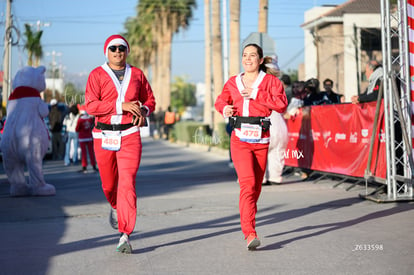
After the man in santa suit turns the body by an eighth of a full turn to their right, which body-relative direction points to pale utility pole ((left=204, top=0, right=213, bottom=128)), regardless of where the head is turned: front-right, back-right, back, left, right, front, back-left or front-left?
back-right

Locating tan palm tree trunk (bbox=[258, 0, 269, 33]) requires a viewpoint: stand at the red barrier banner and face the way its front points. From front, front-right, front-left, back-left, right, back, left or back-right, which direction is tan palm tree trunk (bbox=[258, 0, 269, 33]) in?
back-right

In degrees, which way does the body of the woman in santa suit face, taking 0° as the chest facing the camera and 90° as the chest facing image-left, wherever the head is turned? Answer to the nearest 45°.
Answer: approximately 0°

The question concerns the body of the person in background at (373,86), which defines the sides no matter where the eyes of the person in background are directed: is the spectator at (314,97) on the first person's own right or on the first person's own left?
on the first person's own right

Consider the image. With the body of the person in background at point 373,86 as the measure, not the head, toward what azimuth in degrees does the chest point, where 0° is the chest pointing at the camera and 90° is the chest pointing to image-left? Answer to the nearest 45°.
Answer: approximately 90°

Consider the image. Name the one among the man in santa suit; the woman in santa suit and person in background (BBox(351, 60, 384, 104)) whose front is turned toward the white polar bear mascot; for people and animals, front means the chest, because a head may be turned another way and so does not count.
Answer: the person in background

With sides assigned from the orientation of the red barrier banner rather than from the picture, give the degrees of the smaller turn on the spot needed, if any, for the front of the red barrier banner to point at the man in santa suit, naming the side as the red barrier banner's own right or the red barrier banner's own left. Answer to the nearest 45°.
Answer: approximately 45° to the red barrier banner's own left

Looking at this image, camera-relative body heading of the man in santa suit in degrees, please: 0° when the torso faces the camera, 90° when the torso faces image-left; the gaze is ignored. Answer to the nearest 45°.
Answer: approximately 0°

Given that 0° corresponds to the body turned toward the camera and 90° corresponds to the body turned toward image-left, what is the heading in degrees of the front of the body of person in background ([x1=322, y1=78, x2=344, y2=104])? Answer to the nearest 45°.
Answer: approximately 45°

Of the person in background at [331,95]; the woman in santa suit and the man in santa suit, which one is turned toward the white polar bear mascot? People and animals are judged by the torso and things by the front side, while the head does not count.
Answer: the person in background

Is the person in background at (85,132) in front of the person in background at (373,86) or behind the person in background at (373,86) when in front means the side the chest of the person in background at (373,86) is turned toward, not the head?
in front

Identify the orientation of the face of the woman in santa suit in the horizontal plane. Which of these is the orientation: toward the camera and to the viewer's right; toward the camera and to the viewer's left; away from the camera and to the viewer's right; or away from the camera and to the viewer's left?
toward the camera and to the viewer's left
